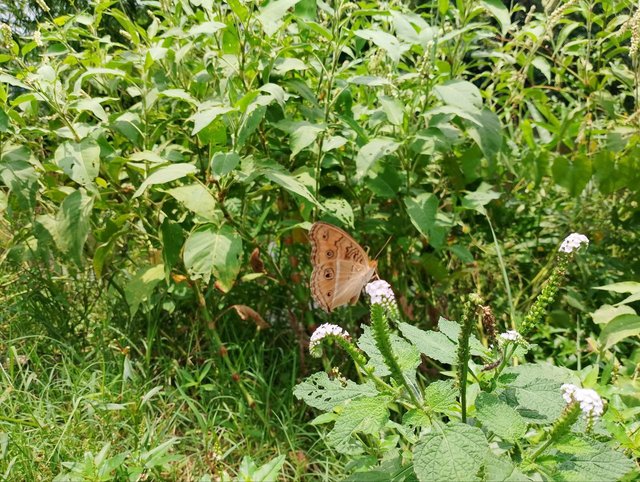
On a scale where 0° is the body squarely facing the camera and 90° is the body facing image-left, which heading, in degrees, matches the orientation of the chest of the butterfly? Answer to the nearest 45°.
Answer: approximately 270°

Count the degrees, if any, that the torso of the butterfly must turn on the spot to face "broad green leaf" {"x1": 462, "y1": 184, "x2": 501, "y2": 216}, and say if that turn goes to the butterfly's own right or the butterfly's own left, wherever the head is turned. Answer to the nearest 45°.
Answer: approximately 45° to the butterfly's own left
